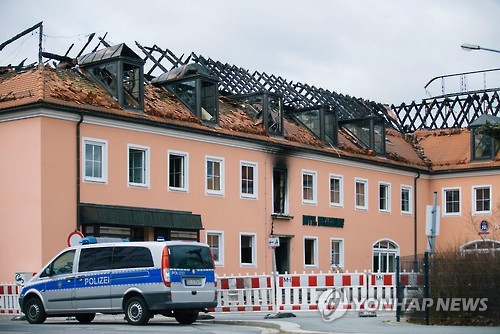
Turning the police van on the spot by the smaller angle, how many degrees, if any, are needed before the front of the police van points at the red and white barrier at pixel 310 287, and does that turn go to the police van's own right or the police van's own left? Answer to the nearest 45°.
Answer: approximately 90° to the police van's own right

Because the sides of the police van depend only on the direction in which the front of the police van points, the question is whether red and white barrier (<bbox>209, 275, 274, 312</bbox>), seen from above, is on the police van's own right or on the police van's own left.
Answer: on the police van's own right

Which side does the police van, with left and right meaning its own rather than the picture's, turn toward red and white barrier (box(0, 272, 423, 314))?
right

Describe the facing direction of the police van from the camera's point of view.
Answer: facing away from the viewer and to the left of the viewer

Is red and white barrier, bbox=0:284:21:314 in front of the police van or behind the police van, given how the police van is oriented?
in front
